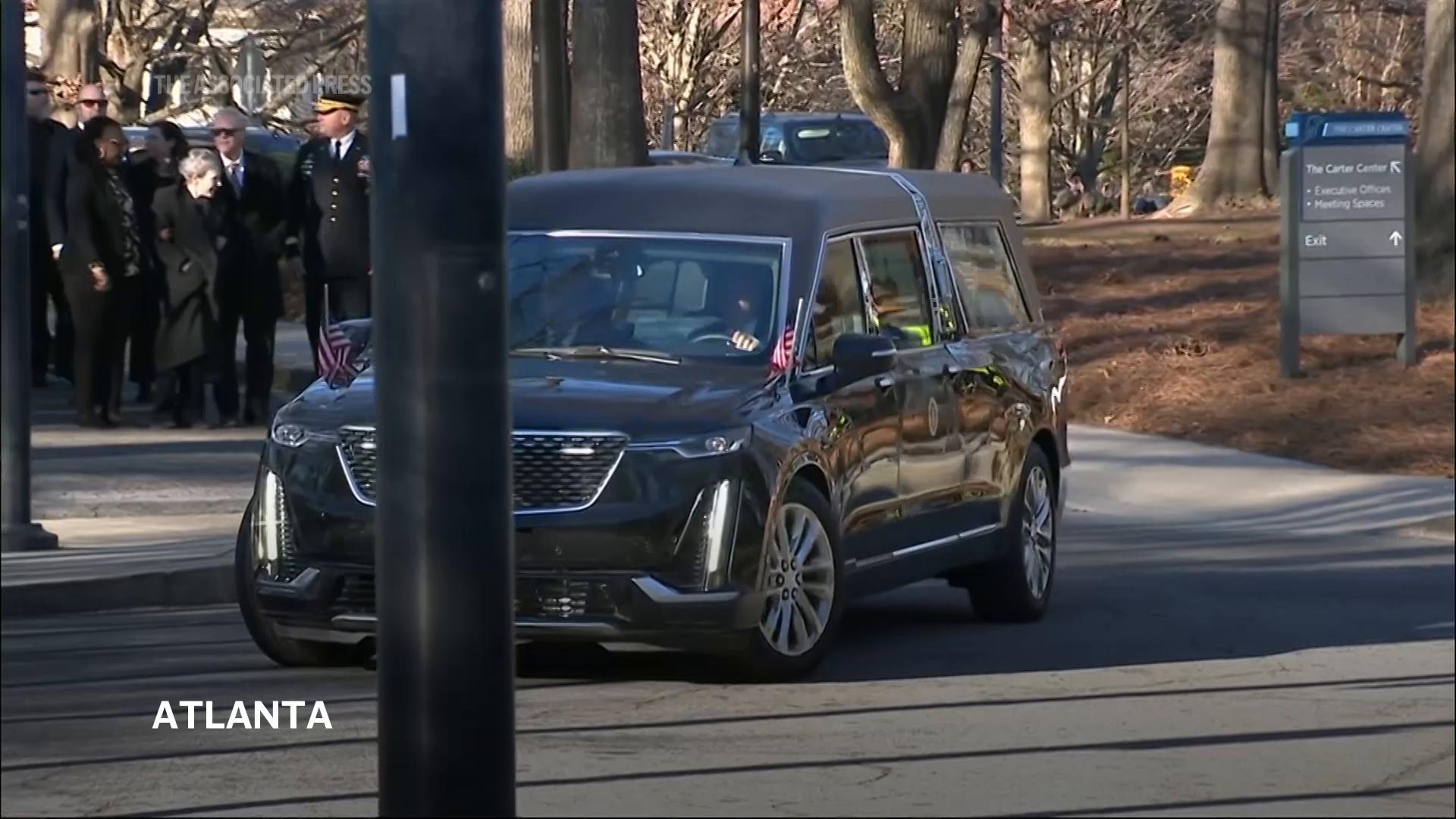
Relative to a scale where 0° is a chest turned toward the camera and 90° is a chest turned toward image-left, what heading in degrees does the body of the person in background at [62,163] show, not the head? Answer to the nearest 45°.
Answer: approximately 315°

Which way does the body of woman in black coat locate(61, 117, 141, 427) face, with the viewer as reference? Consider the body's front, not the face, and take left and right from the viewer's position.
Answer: facing to the right of the viewer

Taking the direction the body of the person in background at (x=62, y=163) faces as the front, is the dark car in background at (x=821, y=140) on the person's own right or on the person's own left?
on the person's own left

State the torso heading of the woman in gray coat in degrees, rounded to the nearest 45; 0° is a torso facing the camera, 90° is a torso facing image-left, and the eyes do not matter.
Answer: approximately 315°

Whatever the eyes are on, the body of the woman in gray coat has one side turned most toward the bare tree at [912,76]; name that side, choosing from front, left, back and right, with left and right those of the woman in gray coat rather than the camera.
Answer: left

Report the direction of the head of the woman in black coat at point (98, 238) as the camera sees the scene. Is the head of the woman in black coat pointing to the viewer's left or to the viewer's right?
to the viewer's right
